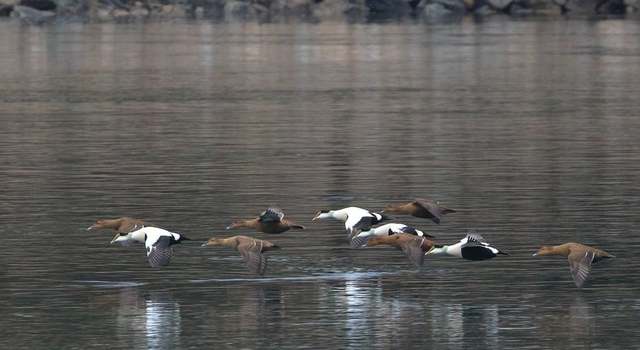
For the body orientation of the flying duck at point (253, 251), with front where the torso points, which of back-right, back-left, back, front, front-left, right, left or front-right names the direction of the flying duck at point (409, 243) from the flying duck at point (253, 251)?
back

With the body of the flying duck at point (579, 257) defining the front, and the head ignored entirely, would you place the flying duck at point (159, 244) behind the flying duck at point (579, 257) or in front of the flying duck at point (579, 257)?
in front

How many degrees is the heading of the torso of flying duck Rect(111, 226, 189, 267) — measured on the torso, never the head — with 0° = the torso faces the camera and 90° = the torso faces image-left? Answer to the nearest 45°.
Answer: approximately 90°

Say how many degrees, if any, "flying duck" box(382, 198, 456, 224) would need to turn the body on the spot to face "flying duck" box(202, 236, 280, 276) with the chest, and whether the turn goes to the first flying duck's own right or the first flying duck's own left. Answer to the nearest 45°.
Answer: approximately 45° to the first flying duck's own left

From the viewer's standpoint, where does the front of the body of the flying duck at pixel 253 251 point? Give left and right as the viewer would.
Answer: facing to the left of the viewer

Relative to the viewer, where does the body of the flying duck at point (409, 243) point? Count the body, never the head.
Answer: to the viewer's left

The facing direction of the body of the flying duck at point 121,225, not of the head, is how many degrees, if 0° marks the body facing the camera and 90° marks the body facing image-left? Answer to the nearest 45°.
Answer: approximately 90°

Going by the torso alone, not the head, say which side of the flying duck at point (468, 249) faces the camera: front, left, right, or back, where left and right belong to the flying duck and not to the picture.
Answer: left

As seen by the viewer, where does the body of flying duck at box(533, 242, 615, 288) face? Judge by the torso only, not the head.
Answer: to the viewer's left

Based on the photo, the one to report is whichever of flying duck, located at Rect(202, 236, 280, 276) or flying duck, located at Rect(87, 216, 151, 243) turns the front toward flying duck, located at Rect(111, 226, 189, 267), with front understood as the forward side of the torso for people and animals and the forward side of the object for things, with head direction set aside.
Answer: flying duck, located at Rect(202, 236, 280, 276)
